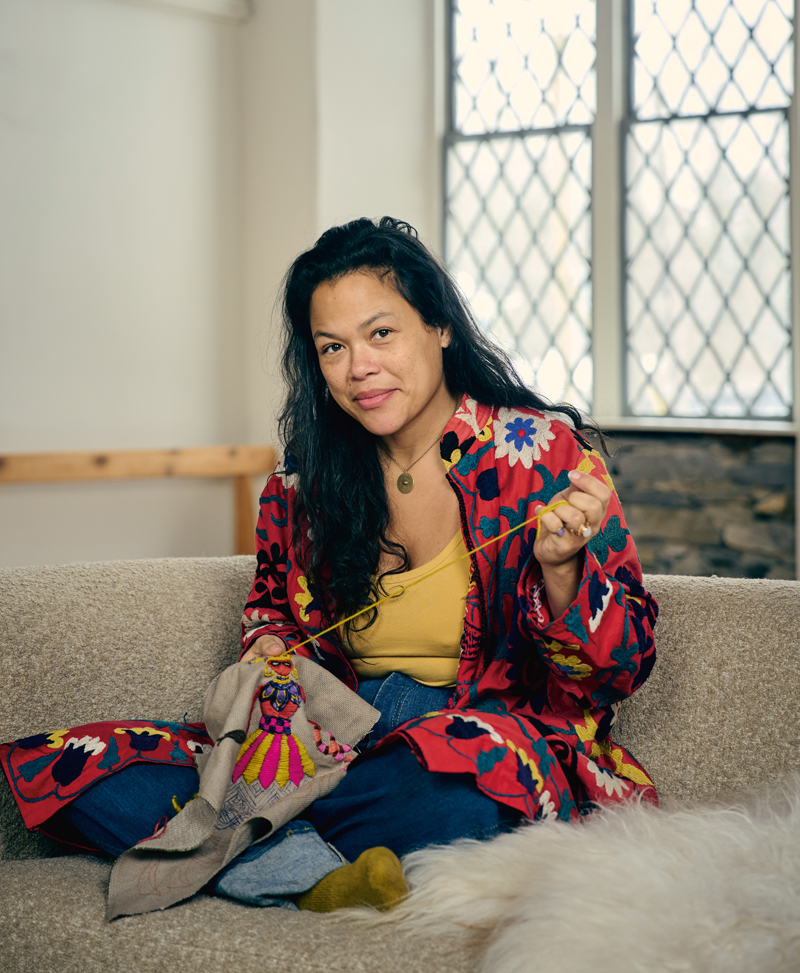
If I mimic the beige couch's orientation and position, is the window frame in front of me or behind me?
behind

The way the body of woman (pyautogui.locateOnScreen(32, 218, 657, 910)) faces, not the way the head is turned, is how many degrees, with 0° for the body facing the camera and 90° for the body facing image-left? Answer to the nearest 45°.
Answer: approximately 45°

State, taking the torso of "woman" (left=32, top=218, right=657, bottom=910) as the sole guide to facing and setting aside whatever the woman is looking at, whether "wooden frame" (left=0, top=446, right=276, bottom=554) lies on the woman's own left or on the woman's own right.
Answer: on the woman's own right

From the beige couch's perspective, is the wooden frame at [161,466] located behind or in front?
behind

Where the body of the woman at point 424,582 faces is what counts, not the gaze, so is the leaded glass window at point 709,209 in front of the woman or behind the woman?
behind

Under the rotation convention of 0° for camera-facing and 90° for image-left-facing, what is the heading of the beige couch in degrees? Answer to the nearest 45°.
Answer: approximately 0°

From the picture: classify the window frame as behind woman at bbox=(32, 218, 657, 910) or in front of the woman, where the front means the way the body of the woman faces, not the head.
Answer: behind
